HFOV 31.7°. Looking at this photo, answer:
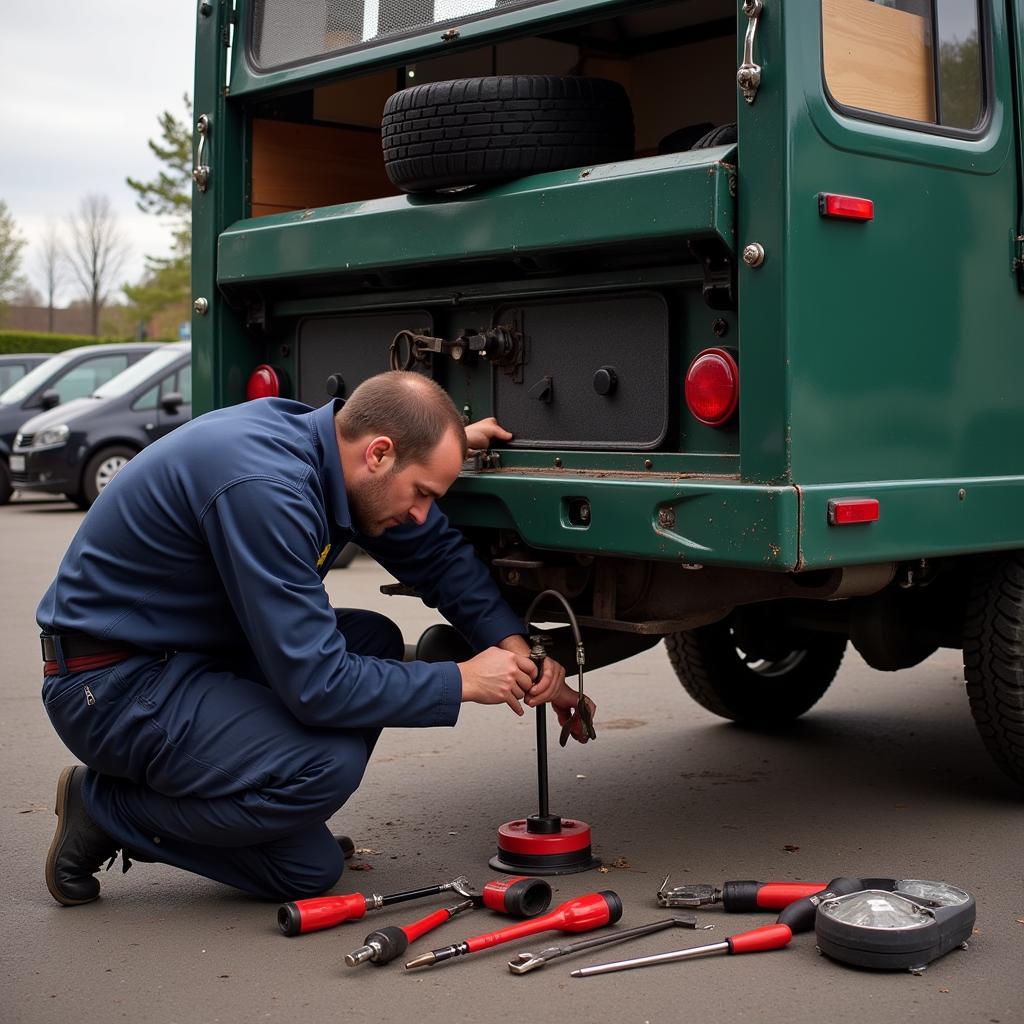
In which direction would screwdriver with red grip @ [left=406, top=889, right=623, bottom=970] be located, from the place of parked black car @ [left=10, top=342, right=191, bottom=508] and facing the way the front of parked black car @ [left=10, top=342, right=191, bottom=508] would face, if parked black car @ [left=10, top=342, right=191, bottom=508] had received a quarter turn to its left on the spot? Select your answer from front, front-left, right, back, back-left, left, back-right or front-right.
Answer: front-right

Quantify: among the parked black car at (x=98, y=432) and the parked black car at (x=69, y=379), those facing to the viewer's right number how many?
0

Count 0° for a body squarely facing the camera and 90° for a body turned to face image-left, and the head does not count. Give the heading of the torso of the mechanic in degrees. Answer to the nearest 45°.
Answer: approximately 270°

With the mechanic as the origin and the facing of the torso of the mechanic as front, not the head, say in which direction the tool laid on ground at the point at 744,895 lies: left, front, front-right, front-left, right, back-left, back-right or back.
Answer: front

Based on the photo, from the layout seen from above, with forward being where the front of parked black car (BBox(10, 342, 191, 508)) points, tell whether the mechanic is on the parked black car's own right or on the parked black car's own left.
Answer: on the parked black car's own left

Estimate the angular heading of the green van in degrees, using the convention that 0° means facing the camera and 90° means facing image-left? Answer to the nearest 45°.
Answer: approximately 225°

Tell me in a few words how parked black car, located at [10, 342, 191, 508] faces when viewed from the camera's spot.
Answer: facing the viewer and to the left of the viewer

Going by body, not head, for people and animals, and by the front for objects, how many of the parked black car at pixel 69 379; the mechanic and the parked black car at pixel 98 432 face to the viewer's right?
1

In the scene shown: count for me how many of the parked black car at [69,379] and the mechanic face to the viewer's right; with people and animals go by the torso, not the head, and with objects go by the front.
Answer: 1

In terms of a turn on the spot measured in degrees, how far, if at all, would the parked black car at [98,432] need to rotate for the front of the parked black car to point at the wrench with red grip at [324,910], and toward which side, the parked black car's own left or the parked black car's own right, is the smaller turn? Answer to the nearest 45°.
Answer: approximately 45° to the parked black car's own left

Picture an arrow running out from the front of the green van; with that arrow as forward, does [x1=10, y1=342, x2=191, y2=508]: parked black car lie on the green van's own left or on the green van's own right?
on the green van's own left

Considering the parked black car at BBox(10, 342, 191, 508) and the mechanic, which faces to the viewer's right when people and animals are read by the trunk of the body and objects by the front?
the mechanic
